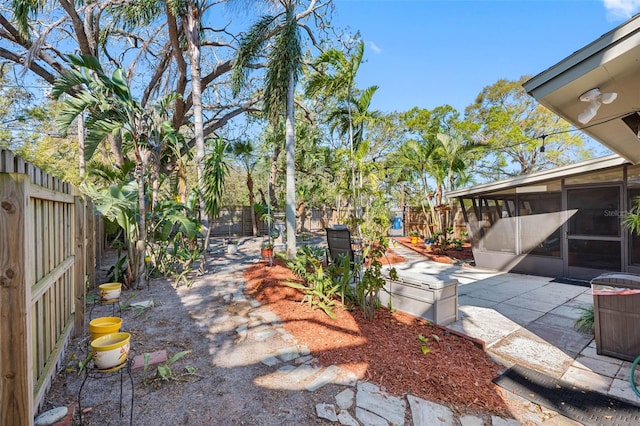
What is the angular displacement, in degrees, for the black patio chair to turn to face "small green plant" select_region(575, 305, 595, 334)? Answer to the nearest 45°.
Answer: approximately 90° to its right

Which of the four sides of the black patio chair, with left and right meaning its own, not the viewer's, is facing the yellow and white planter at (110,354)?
back

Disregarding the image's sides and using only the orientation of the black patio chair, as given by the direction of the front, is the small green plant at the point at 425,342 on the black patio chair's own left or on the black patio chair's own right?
on the black patio chair's own right

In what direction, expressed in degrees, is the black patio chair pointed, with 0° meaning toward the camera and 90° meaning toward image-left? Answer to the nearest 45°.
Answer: approximately 225°

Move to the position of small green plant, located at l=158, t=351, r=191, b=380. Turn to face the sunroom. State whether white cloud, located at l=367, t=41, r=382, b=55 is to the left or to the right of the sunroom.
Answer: left

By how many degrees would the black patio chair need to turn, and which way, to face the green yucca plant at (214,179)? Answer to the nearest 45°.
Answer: approximately 135° to its left

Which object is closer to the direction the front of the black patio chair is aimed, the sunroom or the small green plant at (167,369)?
the sunroom

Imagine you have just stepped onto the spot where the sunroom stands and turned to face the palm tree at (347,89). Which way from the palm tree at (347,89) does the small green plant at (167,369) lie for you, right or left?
left

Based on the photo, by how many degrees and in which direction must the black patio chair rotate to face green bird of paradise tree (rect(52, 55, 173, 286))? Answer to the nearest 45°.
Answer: approximately 135° to its left

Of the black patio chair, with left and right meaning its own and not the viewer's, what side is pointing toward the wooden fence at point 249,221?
left

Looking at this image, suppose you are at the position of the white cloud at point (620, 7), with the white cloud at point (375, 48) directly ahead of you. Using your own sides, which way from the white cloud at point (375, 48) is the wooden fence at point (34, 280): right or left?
left

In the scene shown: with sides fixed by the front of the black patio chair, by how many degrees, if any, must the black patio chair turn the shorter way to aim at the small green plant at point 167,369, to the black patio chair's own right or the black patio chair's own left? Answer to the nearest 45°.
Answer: approximately 180°
